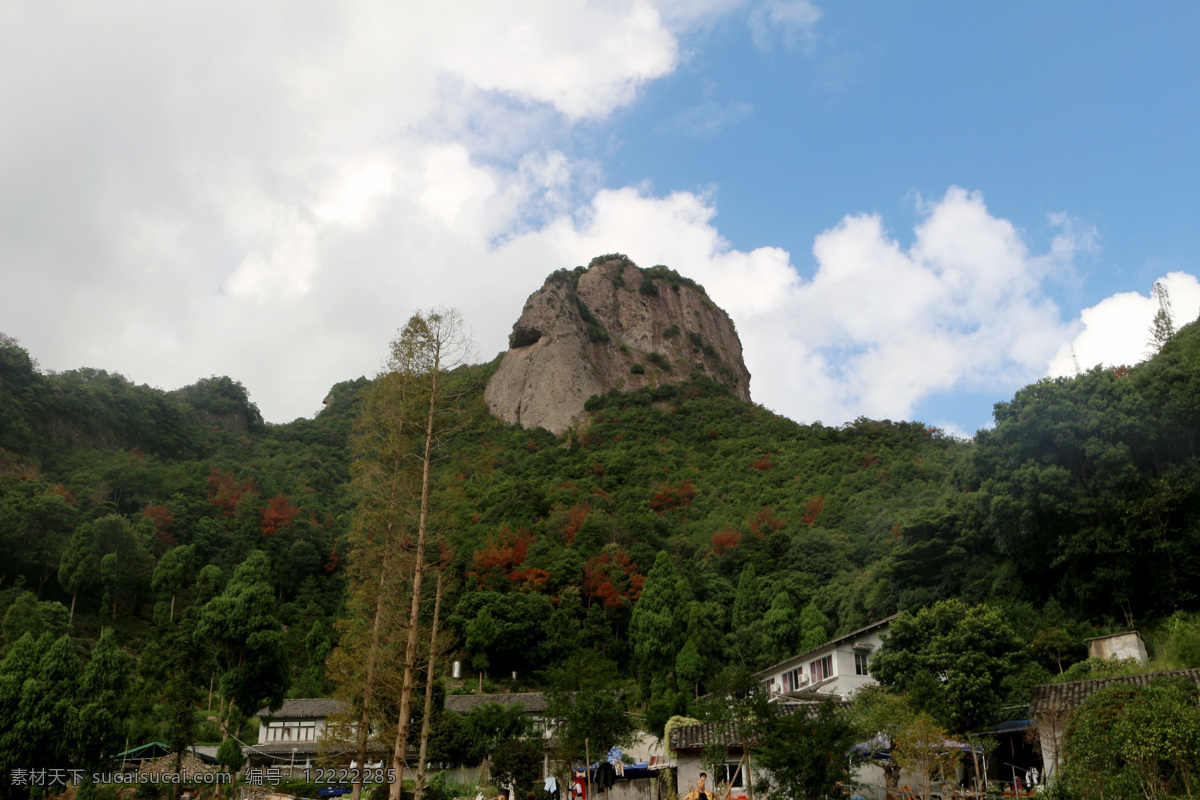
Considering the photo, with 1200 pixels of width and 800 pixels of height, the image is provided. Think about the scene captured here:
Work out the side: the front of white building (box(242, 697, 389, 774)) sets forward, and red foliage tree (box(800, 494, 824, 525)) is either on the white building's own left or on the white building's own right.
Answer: on the white building's own left

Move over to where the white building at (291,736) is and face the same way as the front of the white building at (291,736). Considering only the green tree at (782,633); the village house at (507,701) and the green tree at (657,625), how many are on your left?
3

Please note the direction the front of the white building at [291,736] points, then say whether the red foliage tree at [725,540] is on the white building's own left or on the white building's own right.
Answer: on the white building's own left

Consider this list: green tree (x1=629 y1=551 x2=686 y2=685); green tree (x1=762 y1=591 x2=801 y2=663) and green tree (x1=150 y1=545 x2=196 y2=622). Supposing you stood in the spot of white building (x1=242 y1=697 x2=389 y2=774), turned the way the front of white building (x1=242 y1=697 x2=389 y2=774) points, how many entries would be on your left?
2

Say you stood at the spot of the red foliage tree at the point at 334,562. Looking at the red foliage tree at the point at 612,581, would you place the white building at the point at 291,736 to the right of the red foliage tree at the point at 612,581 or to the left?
right

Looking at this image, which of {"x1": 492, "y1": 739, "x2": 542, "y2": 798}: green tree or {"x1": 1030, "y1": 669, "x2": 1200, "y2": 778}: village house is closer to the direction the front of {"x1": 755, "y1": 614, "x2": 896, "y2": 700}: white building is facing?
the green tree

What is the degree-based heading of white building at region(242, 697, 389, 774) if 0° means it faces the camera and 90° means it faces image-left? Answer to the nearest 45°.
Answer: approximately 0°

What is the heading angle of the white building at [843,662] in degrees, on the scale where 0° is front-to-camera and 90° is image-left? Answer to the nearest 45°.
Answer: approximately 45°

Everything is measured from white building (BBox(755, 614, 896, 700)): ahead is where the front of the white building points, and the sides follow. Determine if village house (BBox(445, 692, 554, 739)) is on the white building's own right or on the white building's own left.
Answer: on the white building's own right

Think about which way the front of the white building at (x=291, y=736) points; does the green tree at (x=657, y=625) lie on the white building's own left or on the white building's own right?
on the white building's own left
